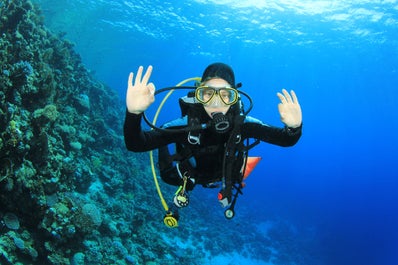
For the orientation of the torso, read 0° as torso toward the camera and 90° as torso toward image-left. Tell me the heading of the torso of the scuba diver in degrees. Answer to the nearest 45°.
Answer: approximately 0°
